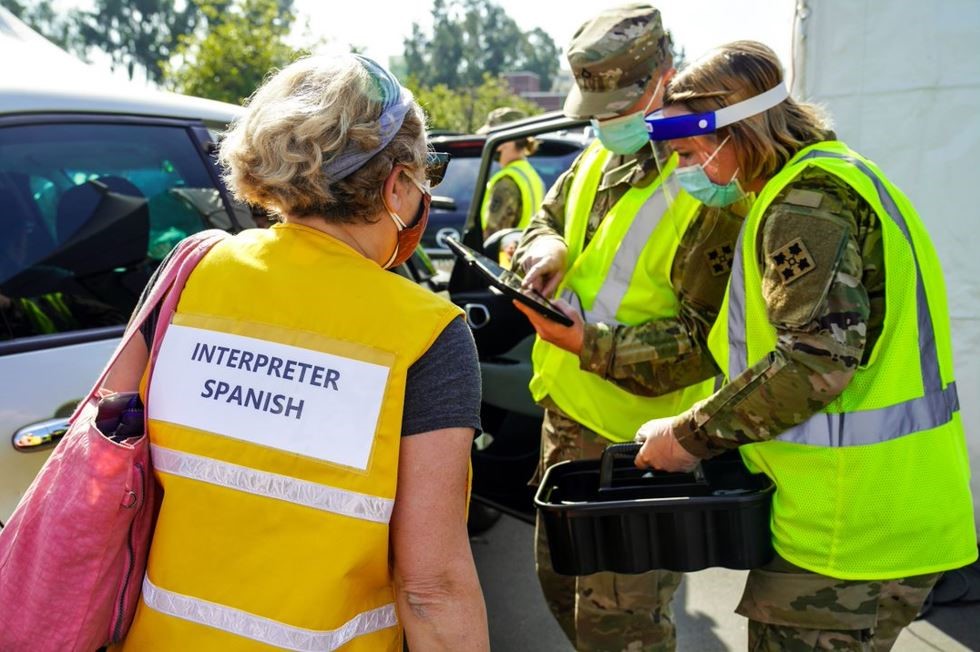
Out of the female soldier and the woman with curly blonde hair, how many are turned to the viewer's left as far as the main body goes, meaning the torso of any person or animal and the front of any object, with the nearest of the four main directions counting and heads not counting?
1

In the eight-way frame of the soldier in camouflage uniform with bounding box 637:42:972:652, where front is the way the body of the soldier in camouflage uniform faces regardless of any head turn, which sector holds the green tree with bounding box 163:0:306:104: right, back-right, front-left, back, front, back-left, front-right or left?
front-right

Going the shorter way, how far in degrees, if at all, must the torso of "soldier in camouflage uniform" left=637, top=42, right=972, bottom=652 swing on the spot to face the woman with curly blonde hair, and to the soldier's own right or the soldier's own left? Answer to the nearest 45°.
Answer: approximately 45° to the soldier's own left

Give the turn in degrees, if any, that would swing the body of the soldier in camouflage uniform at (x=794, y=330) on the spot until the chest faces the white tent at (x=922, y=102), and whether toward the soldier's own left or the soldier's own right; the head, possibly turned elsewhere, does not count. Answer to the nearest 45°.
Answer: approximately 90° to the soldier's own right

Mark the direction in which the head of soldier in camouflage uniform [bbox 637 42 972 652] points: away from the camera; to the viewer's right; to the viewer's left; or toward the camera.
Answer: to the viewer's left

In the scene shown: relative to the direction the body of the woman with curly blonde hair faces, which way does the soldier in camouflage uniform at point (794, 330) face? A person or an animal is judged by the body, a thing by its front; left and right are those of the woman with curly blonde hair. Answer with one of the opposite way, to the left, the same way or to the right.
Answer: to the left

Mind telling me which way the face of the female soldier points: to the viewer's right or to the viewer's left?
to the viewer's left

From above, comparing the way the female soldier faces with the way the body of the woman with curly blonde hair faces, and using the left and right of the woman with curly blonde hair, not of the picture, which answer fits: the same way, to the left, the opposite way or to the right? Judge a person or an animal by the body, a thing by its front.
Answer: to the left

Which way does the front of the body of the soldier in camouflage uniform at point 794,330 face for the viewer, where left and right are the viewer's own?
facing to the left of the viewer

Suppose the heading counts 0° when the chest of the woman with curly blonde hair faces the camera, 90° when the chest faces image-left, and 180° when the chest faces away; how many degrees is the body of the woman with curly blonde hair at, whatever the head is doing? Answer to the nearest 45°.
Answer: approximately 225°

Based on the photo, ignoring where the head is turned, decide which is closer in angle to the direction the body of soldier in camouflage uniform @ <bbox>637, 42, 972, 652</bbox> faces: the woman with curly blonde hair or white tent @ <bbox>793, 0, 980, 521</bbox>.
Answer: the woman with curly blonde hair

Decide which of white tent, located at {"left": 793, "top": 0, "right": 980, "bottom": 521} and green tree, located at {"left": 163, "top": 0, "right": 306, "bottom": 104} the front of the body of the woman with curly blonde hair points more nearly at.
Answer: the white tent

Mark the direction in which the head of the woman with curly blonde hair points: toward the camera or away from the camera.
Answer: away from the camera
